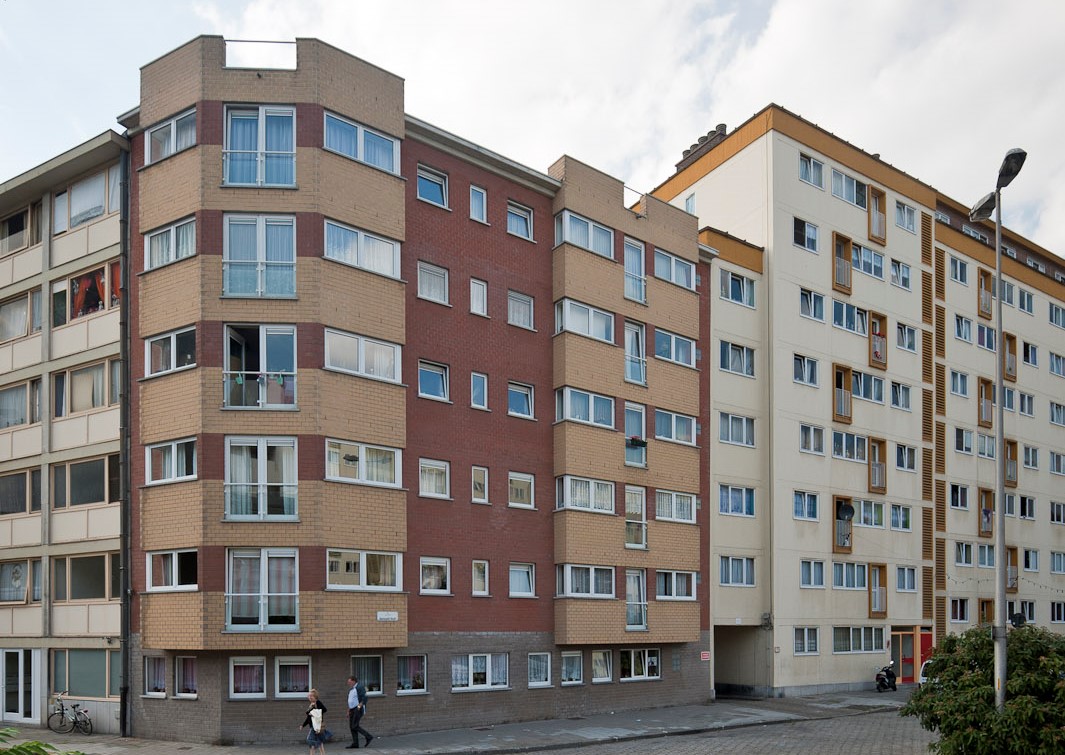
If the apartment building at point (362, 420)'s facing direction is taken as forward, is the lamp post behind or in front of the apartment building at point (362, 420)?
in front

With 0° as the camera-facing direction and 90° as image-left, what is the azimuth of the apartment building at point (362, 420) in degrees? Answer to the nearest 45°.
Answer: approximately 315°

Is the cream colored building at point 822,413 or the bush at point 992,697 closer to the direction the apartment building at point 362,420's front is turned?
the bush
